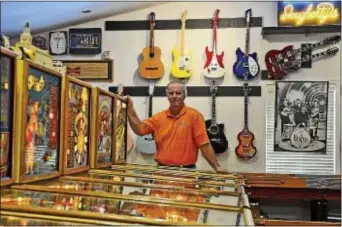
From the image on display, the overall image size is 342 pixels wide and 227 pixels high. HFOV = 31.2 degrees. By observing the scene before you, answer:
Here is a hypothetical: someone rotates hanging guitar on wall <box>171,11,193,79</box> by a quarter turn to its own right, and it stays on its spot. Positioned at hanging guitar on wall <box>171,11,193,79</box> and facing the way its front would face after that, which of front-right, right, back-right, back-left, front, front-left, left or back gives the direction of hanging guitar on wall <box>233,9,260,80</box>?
back

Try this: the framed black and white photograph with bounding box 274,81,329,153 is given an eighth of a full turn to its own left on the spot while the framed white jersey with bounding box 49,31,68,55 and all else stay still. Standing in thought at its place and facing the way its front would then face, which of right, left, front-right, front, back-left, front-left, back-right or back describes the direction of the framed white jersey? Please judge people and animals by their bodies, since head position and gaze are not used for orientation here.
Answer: back-right

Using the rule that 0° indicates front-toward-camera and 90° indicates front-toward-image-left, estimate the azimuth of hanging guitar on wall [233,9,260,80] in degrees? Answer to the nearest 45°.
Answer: approximately 0°

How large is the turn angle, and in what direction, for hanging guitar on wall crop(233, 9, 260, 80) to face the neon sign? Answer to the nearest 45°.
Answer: approximately 90° to its left

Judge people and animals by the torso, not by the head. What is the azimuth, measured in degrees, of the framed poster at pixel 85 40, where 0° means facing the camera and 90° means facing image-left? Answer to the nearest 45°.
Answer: approximately 0°
